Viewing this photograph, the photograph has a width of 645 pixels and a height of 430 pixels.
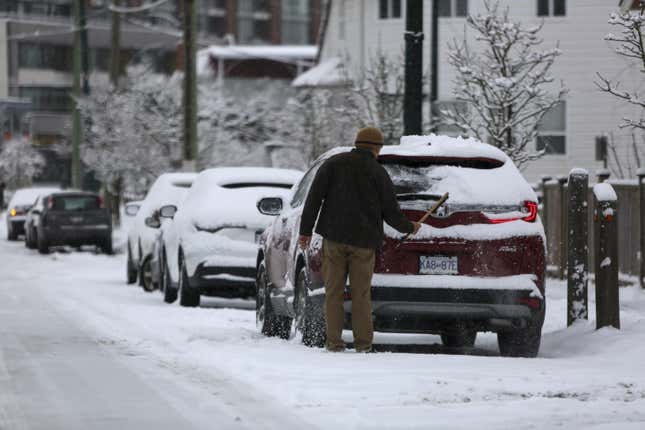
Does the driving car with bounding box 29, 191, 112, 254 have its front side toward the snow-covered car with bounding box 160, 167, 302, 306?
no

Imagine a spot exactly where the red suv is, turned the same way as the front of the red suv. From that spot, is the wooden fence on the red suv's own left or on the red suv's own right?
on the red suv's own right

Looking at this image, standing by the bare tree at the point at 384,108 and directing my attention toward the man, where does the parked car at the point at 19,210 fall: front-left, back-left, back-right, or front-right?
back-right

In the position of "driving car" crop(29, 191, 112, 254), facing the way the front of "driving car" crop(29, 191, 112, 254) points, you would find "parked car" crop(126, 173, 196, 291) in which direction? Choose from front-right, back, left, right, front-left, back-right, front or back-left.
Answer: back

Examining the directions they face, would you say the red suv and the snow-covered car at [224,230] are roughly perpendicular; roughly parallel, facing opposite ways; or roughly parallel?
roughly parallel

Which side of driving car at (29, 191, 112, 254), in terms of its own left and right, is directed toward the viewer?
back

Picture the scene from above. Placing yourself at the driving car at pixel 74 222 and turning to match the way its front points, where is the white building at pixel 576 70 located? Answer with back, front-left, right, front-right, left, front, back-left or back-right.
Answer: right

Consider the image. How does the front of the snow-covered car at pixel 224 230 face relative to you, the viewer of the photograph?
facing away from the viewer and to the left of the viewer

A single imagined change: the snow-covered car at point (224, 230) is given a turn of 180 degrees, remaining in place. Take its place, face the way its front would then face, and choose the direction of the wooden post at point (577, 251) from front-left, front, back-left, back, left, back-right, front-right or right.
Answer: front

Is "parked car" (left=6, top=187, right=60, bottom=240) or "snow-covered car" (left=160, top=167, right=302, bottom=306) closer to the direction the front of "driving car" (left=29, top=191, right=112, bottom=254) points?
the parked car

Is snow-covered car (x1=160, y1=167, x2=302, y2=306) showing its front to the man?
no

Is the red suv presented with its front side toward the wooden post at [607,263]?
no

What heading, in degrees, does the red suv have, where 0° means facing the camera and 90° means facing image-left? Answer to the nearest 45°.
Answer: approximately 135°

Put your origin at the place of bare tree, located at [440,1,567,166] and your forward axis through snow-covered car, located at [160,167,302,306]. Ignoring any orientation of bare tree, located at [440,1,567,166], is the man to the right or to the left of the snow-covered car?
left

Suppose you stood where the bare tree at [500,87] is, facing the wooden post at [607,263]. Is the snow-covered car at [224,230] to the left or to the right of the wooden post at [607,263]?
right

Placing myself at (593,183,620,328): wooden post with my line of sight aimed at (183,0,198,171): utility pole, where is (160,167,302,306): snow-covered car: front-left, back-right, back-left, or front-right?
front-left
